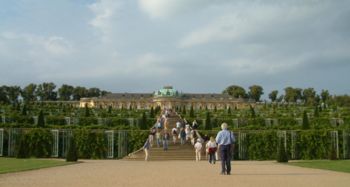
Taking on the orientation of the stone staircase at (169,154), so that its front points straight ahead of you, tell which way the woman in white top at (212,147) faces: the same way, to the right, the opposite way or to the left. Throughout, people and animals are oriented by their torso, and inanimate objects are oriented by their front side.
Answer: the opposite way

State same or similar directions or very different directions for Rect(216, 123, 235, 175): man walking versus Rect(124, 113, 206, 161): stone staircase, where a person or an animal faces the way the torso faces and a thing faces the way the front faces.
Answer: very different directions

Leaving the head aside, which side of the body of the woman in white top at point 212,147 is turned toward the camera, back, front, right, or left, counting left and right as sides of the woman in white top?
back

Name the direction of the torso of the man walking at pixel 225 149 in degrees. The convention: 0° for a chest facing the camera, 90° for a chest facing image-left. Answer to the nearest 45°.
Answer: approximately 180°

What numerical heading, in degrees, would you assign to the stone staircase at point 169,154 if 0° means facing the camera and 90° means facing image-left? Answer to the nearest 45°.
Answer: approximately 0°

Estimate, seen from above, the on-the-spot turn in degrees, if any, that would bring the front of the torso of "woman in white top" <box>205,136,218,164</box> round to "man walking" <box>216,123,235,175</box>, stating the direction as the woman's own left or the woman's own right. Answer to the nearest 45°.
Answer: approximately 180°
